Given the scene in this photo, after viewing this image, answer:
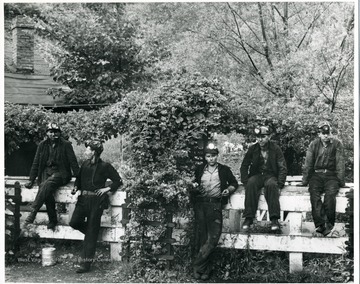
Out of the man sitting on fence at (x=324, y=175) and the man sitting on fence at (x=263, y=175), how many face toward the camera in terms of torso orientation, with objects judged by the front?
2

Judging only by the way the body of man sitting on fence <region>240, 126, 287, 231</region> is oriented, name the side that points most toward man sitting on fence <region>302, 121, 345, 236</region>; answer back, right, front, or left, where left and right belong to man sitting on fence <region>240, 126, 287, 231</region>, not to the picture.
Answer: left

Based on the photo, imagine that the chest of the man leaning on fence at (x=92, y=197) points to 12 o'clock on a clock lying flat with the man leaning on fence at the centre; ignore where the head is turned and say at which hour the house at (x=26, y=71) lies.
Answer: The house is roughly at 4 o'clock from the man leaning on fence.

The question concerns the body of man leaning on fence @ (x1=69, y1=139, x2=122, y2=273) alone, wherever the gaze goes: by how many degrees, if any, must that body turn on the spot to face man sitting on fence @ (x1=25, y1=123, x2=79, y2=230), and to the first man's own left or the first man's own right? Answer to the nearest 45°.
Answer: approximately 90° to the first man's own right

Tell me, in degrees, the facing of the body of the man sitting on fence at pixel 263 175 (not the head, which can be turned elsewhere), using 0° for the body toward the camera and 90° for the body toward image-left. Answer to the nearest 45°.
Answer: approximately 0°

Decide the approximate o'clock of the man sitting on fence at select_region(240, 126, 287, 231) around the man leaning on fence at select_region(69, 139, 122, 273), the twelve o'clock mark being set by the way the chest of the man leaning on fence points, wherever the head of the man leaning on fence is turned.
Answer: The man sitting on fence is roughly at 8 o'clock from the man leaning on fence.

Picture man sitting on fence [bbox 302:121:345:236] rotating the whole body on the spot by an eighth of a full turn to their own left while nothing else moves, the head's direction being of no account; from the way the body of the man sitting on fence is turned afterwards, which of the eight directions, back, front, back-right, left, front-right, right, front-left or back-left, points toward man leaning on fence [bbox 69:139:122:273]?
back-right

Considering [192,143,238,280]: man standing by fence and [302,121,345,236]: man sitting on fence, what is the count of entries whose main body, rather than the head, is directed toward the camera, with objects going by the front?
2

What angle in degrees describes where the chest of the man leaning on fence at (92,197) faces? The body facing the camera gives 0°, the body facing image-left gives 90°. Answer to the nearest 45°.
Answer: approximately 45°

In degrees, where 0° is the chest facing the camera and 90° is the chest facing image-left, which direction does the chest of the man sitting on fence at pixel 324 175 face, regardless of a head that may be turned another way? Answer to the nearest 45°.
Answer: approximately 0°

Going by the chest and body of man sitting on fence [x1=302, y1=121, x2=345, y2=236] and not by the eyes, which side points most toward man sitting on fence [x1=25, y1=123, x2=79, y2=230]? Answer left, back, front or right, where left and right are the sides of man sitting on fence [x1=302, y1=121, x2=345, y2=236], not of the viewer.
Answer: right
